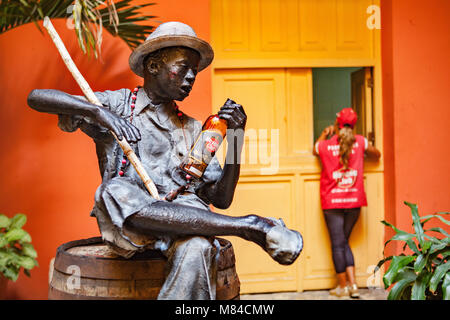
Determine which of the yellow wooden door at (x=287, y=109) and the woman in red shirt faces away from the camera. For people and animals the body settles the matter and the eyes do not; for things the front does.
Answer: the woman in red shirt

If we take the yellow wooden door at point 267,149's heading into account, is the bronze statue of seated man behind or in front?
in front

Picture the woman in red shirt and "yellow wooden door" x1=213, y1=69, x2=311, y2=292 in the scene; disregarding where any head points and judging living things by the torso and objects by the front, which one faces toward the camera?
the yellow wooden door

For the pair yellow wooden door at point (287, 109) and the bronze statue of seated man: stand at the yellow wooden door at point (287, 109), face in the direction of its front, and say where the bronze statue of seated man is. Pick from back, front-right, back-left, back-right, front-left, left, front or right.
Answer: front

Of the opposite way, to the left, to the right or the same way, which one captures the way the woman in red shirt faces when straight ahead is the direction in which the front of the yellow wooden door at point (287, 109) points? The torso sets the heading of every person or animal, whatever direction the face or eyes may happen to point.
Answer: the opposite way

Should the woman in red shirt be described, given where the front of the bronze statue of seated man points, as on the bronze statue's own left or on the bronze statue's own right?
on the bronze statue's own left

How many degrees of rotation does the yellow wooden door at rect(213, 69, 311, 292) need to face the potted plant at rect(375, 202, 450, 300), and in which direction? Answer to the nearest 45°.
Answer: approximately 45° to its left

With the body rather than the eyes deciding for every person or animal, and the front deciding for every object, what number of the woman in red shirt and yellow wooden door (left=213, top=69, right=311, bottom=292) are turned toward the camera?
1

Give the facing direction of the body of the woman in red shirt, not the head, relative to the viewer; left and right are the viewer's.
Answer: facing away from the viewer

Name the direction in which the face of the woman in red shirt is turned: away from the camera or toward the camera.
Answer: away from the camera

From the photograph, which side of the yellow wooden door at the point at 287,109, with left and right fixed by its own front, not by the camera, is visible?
front

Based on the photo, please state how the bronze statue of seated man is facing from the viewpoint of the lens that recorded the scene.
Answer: facing the viewer and to the right of the viewer

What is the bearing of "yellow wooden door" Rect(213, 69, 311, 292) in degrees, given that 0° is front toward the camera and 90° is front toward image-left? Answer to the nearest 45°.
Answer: approximately 0°

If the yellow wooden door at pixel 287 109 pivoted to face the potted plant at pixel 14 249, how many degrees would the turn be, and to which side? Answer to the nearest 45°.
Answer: approximately 45° to its right
